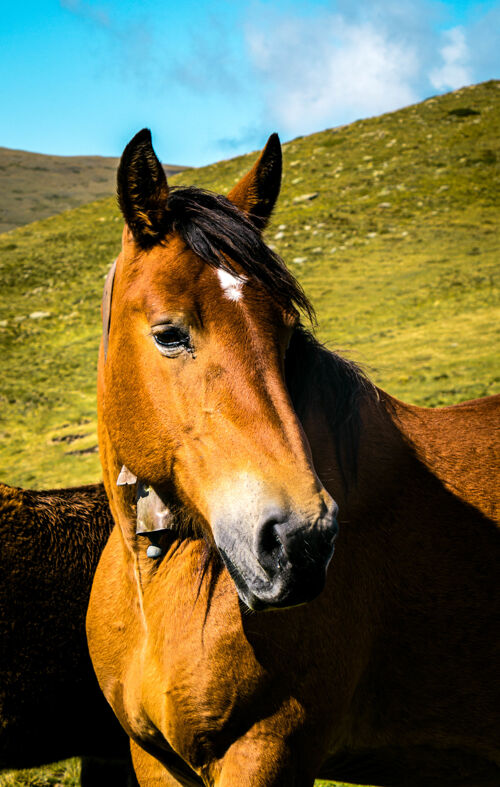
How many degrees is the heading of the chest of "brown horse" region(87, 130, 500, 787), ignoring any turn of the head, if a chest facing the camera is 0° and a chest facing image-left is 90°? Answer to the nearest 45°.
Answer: approximately 45°

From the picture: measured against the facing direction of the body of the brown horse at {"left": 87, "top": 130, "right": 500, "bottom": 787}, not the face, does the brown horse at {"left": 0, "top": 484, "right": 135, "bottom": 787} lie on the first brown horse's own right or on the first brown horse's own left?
on the first brown horse's own right
